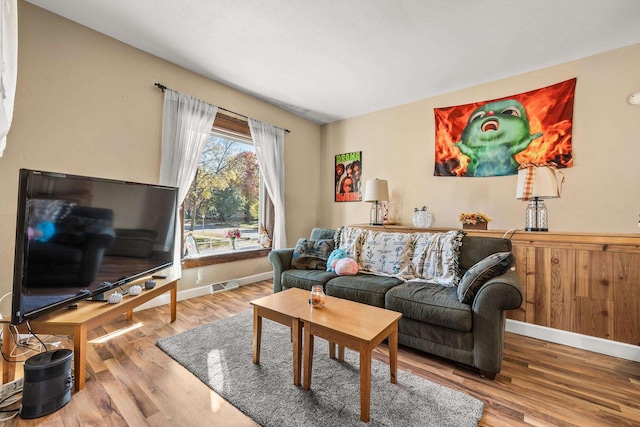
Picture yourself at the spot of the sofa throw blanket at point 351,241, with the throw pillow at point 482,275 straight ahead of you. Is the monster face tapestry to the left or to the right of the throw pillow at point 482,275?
left

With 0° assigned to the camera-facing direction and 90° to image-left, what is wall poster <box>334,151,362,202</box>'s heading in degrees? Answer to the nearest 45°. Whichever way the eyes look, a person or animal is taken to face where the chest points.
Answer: approximately 45°

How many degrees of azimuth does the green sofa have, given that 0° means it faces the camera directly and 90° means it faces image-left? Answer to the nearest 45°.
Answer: approximately 45°

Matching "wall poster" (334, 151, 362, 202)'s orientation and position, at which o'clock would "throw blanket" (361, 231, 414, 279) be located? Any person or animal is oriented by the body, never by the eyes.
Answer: The throw blanket is roughly at 10 o'clock from the wall poster.

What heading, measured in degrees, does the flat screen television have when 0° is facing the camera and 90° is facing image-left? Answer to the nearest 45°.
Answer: approximately 315°

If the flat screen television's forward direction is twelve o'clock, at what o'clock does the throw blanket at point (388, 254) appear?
The throw blanket is roughly at 11 o'clock from the flat screen television.

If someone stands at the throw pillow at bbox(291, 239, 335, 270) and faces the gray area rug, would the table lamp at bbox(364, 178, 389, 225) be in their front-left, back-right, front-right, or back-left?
back-left

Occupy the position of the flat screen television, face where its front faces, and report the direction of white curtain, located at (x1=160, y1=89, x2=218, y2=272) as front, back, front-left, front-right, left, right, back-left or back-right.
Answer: left
